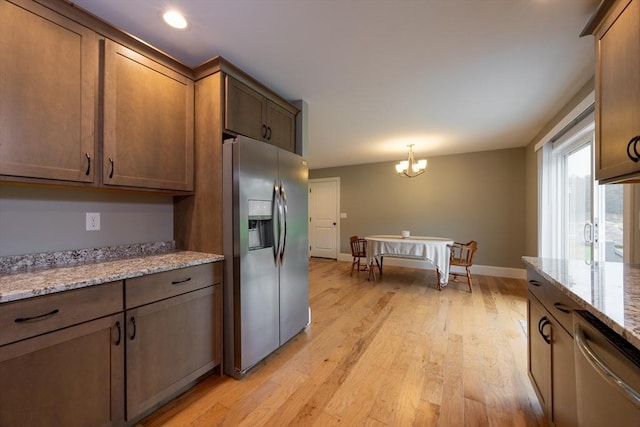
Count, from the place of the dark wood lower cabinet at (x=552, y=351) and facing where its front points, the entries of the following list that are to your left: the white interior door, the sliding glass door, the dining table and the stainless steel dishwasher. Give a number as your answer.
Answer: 1

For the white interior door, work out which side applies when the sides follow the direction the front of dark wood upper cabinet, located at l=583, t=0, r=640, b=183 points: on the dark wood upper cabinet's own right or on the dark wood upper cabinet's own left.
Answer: on the dark wood upper cabinet's own right

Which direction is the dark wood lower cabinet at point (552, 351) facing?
to the viewer's left

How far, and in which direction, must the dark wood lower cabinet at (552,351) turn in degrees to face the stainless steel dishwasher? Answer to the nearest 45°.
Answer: approximately 90° to its left

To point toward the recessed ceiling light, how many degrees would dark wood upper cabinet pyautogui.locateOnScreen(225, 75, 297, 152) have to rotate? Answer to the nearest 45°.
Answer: approximately 90° to its right

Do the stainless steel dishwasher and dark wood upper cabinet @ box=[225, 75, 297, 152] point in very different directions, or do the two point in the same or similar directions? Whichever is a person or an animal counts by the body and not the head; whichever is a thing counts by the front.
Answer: very different directions

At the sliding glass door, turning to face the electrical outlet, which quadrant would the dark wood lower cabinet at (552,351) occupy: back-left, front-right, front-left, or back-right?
front-left

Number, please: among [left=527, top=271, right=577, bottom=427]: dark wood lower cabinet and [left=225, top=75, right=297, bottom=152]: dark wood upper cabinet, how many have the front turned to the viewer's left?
1

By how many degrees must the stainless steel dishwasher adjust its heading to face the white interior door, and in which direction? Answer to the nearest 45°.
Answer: approximately 90° to its right

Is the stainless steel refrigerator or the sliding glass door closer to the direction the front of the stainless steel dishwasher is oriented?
the stainless steel refrigerator

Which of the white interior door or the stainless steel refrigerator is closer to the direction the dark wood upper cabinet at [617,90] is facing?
the stainless steel refrigerator

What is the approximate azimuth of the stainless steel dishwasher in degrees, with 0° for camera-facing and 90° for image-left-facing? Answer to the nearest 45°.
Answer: approximately 45°

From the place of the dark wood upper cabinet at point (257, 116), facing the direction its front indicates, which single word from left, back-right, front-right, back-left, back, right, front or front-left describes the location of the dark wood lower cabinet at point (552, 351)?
front

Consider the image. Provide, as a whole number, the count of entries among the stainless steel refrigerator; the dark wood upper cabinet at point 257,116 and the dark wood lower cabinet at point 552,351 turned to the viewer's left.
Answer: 1

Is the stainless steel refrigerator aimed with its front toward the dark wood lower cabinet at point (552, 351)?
yes

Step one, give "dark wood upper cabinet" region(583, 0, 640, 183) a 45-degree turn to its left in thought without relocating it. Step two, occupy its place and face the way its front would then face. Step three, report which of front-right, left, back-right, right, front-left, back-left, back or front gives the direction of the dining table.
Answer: back-right

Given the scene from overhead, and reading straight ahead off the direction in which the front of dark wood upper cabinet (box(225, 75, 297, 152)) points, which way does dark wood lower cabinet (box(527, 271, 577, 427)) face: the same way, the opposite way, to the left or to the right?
the opposite way

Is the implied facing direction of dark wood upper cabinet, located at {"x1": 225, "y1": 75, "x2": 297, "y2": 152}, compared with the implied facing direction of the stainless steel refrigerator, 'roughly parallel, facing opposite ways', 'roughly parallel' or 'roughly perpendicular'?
roughly parallel
